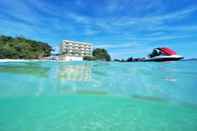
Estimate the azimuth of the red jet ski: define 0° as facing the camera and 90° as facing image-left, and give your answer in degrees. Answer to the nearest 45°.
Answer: approximately 270°
